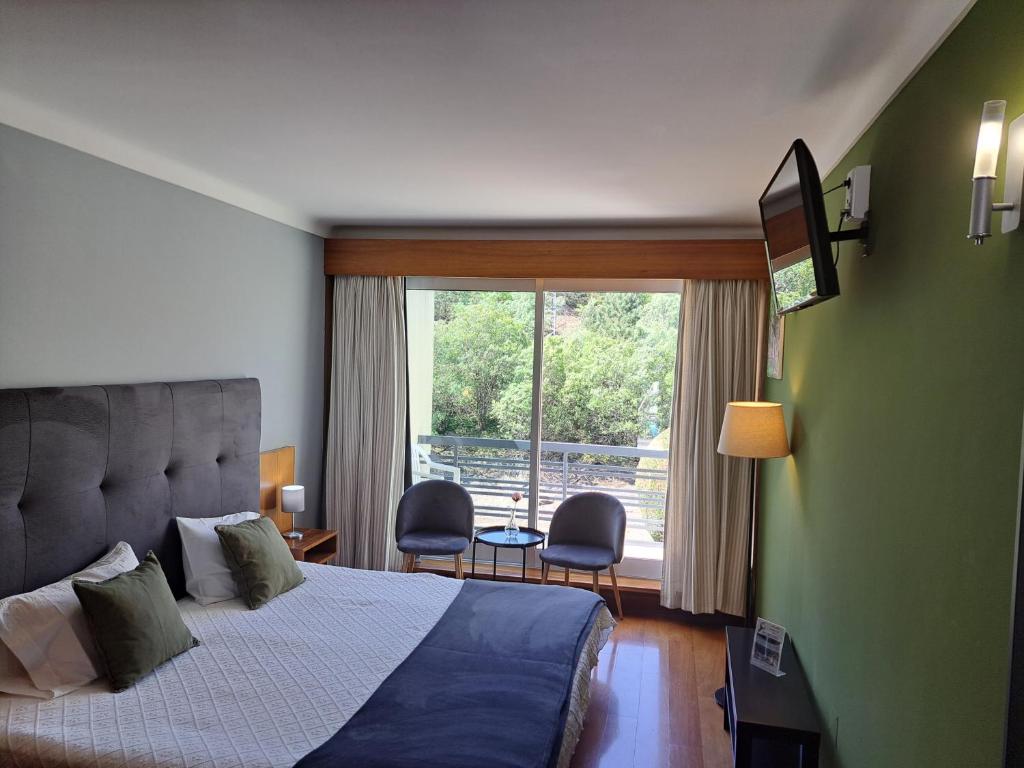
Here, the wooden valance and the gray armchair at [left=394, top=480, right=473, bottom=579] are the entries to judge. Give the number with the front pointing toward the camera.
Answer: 2

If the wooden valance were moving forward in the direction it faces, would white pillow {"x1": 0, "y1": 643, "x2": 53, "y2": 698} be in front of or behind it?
in front

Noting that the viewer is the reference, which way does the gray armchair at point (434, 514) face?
facing the viewer

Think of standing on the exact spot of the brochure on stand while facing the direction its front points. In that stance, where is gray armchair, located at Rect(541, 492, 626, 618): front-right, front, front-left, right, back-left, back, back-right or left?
right

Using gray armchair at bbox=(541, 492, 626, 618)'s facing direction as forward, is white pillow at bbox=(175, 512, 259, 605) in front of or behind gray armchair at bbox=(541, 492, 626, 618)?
in front

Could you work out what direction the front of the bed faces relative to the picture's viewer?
facing the viewer and to the right of the viewer

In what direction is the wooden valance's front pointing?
toward the camera

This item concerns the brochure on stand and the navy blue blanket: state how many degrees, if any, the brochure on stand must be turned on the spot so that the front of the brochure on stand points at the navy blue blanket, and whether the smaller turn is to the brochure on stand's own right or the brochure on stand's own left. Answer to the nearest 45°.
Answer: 0° — it already faces it

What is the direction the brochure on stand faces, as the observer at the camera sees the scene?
facing the viewer and to the left of the viewer

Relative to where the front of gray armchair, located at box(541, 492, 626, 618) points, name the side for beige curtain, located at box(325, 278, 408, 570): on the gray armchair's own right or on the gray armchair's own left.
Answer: on the gray armchair's own right

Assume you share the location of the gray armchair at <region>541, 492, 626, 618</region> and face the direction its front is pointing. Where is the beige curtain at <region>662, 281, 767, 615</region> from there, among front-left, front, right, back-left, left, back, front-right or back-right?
back-left
